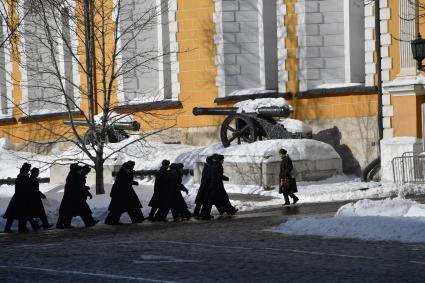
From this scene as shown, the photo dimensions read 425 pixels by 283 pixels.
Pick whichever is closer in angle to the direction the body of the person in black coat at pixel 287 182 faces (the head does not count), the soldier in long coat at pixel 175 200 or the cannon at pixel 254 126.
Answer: the soldier in long coat

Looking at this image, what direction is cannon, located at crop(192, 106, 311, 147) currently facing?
to the viewer's left
